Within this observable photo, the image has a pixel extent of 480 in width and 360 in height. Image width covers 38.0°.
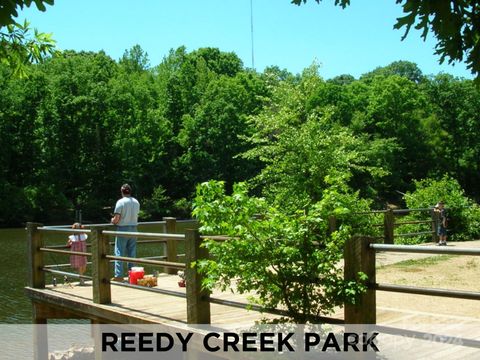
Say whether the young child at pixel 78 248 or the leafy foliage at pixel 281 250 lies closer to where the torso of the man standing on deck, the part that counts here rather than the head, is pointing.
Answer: the young child

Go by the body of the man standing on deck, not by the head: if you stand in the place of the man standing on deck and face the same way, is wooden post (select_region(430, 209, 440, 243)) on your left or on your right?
on your right

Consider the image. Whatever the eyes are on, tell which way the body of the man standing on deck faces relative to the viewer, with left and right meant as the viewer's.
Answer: facing away from the viewer and to the left of the viewer

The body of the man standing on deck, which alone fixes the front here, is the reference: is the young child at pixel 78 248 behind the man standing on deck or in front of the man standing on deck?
in front
